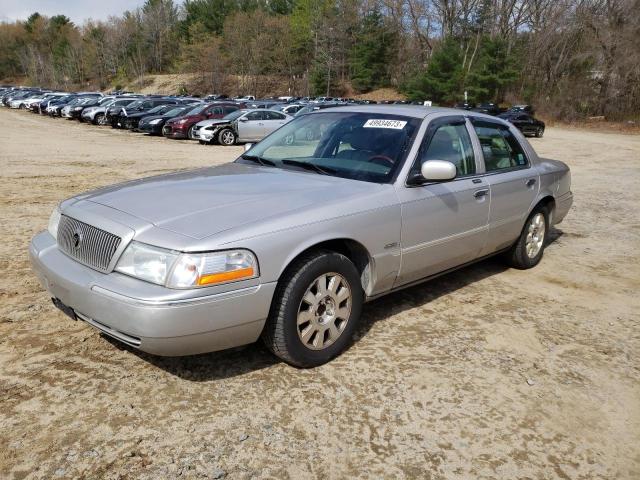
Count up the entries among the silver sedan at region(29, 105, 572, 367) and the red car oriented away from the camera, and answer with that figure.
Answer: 0

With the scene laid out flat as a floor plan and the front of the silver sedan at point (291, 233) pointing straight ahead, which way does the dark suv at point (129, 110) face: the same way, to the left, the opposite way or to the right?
the same way

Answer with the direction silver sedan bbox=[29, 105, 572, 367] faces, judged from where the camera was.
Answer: facing the viewer and to the left of the viewer

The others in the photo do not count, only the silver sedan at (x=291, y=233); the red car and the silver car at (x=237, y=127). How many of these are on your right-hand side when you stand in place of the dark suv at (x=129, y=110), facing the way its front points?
0

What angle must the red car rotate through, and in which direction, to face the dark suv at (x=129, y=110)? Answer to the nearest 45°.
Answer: approximately 90° to its right

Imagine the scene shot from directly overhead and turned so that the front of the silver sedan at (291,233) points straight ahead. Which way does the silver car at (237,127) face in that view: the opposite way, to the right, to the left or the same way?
the same way

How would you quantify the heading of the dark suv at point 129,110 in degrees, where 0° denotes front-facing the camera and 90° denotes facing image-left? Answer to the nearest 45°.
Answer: approximately 45°

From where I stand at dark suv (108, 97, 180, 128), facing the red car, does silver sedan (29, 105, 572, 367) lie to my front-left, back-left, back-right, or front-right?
front-right

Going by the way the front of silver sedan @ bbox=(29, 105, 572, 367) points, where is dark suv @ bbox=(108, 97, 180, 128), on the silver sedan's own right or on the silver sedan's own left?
on the silver sedan's own right

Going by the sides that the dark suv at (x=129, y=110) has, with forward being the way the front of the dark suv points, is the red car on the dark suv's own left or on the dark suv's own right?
on the dark suv's own left

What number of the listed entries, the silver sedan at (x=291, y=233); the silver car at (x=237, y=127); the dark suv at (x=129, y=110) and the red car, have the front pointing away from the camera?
0

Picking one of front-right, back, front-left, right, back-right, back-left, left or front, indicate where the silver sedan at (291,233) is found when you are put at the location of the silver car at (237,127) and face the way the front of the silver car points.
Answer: front-left

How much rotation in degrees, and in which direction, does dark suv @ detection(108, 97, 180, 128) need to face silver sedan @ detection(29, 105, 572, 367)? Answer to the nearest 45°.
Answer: approximately 45° to its left

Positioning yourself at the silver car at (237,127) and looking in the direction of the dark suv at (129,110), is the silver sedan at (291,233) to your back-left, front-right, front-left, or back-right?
back-left

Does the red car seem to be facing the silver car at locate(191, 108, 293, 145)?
no

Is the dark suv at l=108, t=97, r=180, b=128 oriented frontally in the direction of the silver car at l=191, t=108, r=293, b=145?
no

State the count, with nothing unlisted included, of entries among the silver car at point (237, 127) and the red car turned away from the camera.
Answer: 0

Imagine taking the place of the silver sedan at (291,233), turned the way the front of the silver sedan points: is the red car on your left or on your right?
on your right

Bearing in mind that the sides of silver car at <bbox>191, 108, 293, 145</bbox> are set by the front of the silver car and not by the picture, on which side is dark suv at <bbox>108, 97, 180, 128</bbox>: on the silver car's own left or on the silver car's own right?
on the silver car's own right

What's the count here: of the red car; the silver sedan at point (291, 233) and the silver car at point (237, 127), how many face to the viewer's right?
0
